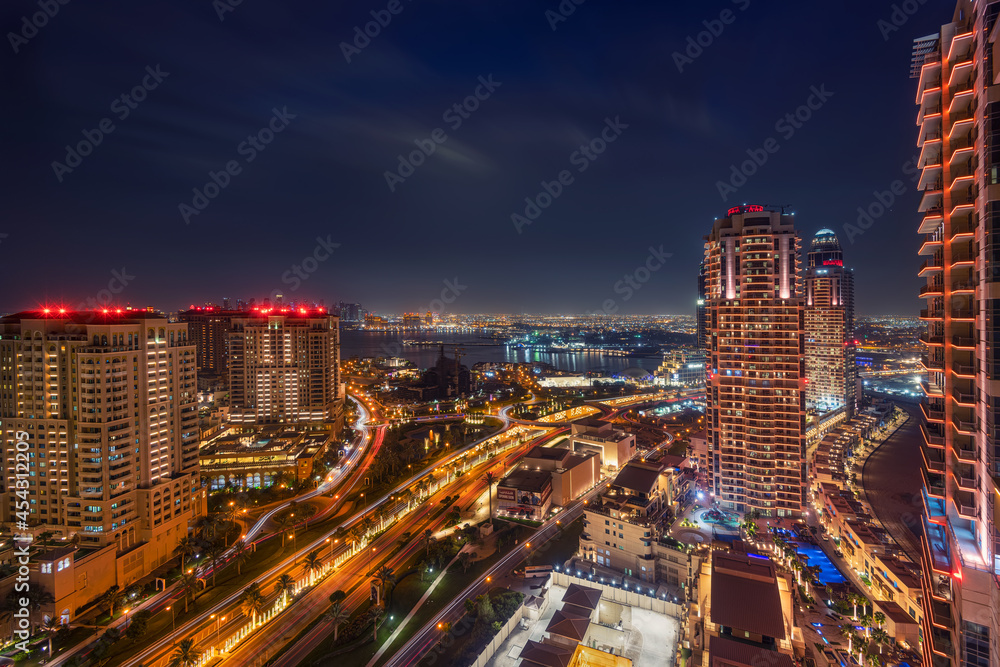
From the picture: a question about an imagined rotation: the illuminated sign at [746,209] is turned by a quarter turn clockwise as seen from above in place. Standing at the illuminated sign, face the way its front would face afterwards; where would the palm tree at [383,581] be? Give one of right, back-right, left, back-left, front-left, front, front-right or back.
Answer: front-left

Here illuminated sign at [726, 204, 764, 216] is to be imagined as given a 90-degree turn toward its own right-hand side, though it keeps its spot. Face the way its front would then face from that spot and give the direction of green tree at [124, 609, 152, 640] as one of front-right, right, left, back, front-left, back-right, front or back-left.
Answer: front-left

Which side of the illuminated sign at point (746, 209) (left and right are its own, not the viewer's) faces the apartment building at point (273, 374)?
right

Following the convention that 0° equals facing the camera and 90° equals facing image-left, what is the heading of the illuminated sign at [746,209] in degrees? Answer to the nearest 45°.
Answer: approximately 0°

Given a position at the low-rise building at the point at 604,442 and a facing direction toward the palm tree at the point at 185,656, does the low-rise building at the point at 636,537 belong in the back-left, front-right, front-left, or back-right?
front-left

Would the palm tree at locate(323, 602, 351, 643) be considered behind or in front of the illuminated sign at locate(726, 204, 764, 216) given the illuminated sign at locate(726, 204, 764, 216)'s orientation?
in front

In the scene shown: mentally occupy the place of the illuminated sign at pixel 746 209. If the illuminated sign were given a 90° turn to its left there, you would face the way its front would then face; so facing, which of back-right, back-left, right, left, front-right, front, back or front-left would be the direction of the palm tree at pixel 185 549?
back-right

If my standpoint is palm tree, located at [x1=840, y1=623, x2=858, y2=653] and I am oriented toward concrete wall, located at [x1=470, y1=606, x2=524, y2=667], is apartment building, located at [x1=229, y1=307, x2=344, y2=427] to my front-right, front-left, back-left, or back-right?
front-right

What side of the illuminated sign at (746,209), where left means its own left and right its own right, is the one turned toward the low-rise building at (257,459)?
right

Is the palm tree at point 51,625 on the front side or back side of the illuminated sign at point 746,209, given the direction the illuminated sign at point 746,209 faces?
on the front side

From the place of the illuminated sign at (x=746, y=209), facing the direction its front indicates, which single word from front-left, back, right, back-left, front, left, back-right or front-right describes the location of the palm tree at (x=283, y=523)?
front-right
